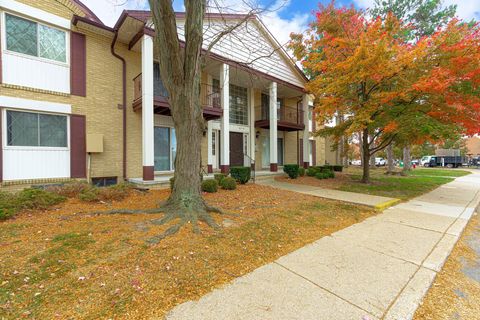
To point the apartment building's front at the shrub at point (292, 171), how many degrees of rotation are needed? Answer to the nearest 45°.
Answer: approximately 45° to its left

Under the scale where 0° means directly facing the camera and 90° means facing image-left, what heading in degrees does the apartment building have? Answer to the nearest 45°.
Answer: approximately 315°

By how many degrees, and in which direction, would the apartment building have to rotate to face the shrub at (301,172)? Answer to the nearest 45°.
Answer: approximately 45° to its left

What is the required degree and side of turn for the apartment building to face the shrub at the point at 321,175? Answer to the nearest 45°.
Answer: approximately 45° to its left

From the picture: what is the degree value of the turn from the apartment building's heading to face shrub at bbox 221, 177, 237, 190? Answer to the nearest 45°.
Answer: approximately 45° to its left

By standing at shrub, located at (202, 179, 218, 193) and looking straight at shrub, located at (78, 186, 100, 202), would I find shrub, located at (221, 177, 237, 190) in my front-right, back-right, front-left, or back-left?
back-right

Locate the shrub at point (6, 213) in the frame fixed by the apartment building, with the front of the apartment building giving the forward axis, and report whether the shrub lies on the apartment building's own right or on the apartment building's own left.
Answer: on the apartment building's own right

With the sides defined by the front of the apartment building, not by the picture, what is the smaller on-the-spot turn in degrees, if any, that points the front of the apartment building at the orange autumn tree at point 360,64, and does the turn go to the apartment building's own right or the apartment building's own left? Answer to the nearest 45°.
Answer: approximately 45° to the apartment building's own left

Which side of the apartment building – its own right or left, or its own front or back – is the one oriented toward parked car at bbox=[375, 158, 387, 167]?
left
